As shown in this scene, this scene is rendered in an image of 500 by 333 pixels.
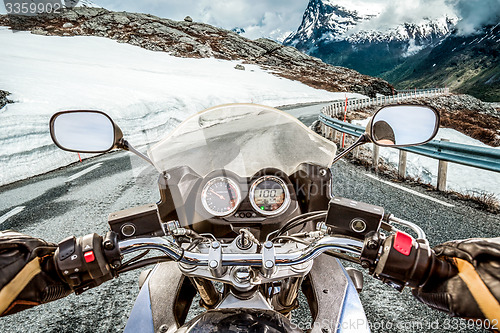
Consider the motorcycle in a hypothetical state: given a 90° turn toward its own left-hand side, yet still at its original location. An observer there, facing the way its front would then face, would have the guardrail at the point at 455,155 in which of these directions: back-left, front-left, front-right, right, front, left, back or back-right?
back-right

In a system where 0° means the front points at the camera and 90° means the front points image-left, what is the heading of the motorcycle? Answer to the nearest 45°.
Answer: approximately 180°
